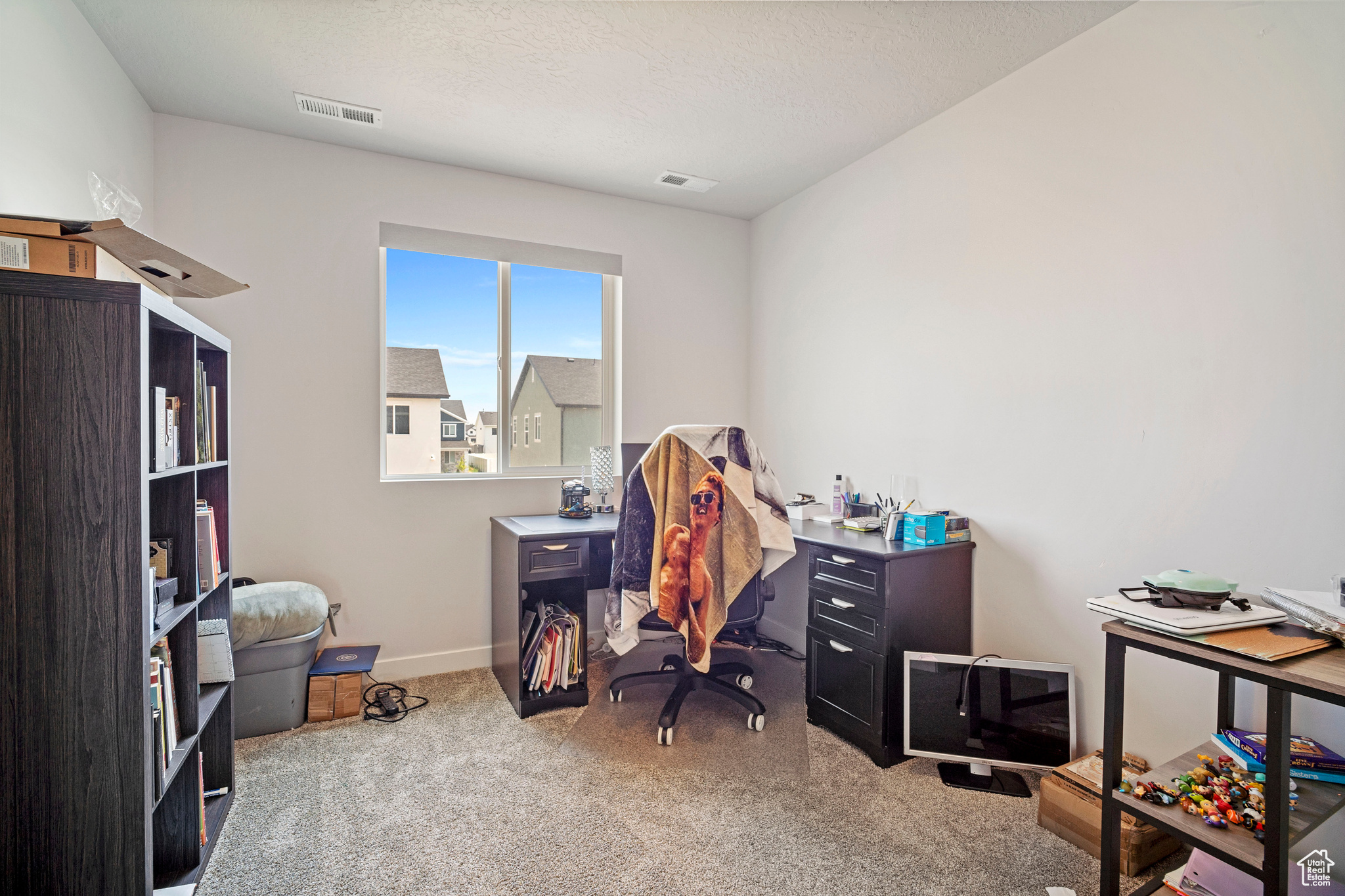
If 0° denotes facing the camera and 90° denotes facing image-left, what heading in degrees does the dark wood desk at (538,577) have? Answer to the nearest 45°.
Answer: approximately 315°

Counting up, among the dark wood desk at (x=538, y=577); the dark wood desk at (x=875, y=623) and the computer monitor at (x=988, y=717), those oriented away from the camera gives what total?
0

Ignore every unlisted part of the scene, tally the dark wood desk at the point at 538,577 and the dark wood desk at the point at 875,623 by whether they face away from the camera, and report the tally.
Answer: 0

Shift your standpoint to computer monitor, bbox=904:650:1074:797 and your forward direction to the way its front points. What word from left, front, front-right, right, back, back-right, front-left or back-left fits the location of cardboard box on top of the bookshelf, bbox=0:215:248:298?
front-right

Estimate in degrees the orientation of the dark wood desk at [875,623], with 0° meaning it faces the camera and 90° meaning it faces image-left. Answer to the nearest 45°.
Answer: approximately 45°

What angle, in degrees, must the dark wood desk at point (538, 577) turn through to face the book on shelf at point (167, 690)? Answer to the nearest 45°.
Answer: approximately 90° to its right

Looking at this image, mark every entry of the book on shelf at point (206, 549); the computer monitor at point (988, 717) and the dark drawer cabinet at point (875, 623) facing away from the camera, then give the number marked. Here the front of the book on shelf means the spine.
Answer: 0

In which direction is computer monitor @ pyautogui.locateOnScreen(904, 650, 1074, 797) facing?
toward the camera

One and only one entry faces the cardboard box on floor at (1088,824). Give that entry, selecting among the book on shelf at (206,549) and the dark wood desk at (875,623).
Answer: the book on shelf

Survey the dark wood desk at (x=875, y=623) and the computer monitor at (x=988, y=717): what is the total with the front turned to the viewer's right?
0

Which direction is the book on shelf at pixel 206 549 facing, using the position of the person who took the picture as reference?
facing the viewer and to the right of the viewer

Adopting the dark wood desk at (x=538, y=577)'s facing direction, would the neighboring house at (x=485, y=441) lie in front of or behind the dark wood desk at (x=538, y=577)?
behind

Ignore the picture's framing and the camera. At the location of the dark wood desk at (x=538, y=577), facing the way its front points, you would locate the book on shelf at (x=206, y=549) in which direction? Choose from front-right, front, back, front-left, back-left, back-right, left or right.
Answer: right
